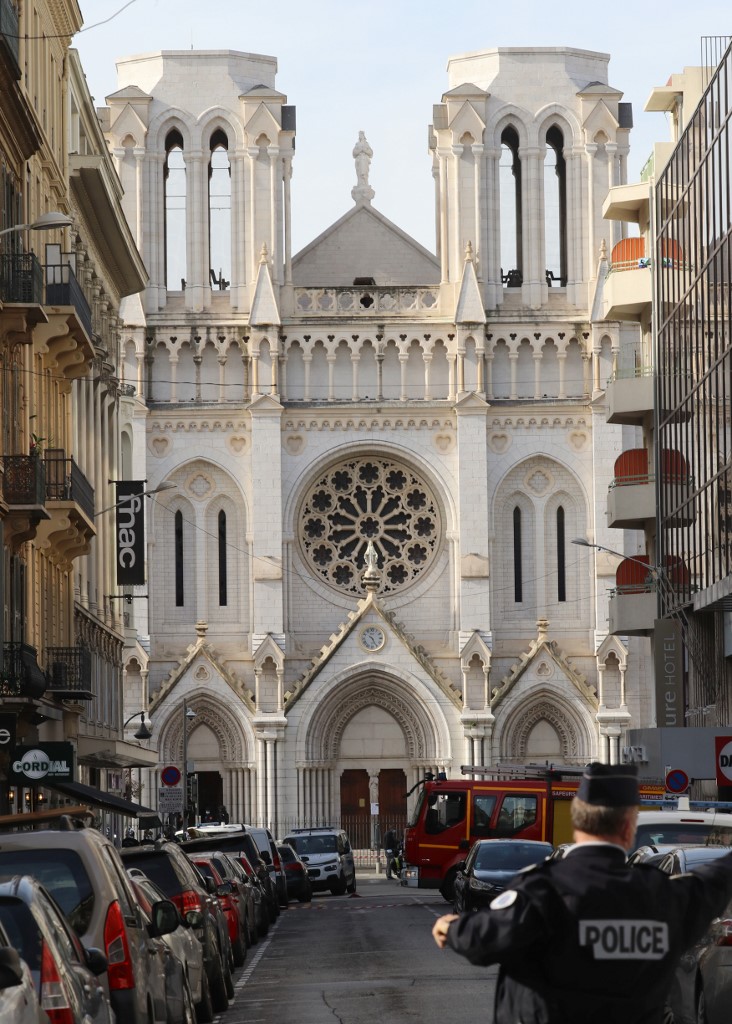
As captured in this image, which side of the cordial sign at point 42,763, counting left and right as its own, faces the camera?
front

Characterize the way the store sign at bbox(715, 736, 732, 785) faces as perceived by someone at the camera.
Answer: facing the viewer

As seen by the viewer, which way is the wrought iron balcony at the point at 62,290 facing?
to the viewer's right

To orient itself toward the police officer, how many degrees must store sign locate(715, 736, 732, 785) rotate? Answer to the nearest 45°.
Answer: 0° — it already faces them

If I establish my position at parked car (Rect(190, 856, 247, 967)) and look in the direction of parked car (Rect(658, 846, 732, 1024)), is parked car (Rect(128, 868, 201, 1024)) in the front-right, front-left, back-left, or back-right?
front-right

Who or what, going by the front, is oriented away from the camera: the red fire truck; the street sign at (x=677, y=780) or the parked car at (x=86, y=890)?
the parked car

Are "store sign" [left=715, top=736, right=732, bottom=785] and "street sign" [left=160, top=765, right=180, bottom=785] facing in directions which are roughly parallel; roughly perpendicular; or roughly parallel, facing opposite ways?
roughly parallel

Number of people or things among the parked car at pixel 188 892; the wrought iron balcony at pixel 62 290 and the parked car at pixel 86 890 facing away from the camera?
2

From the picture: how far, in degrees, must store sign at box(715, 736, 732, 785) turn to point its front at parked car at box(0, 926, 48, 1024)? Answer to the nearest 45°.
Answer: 0° — it already faces it

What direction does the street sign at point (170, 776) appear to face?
toward the camera

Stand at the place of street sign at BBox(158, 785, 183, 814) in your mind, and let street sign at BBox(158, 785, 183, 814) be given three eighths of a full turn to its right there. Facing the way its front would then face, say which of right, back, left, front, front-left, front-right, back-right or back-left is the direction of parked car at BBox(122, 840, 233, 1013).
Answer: back-left

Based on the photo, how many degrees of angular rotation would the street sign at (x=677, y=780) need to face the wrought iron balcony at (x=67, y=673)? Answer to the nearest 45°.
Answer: approximately 90° to its right

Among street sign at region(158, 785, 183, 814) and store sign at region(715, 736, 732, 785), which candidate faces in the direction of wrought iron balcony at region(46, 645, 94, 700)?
street sign at region(158, 785, 183, 814)

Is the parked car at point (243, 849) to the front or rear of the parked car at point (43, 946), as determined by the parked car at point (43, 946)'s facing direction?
to the front

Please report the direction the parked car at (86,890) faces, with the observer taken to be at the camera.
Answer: facing away from the viewer

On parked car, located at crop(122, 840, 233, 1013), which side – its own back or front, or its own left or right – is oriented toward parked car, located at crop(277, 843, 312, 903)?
front

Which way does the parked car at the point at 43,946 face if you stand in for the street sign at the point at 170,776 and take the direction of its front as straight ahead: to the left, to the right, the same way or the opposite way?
the opposite way

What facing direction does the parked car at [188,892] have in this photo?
away from the camera

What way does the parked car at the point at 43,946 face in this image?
away from the camera
